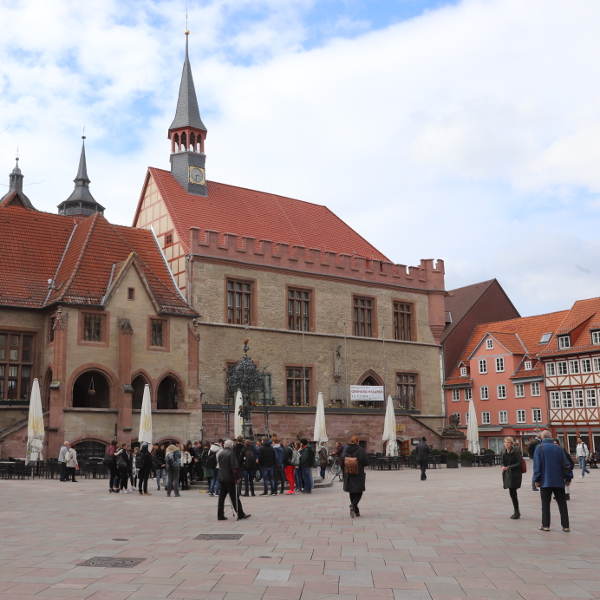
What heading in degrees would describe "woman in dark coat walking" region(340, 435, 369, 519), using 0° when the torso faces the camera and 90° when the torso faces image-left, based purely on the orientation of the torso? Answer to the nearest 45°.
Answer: approximately 180°

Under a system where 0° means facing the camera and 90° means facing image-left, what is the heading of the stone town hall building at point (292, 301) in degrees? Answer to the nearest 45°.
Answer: approximately 315°

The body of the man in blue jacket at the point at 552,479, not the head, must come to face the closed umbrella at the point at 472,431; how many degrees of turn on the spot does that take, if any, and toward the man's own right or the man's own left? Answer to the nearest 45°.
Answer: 0° — they already face it

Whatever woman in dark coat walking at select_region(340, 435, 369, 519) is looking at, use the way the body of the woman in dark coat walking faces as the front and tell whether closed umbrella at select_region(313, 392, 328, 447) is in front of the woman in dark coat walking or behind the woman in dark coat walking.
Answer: in front

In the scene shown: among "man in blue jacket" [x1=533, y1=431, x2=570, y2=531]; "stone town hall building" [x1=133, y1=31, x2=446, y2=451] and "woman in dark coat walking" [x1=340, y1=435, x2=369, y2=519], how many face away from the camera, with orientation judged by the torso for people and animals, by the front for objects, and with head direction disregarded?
2

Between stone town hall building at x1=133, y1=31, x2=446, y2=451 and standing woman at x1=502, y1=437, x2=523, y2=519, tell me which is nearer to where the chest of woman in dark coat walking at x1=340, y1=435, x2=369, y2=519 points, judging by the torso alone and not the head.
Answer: the stone town hall building

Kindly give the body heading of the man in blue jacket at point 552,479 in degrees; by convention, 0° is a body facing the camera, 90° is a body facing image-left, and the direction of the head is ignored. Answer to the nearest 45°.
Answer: approximately 180°

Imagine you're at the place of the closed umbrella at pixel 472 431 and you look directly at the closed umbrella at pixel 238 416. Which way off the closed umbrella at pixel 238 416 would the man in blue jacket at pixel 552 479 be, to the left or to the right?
left

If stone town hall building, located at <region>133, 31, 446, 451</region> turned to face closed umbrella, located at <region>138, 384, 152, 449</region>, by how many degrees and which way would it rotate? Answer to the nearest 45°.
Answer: approximately 45° to its right

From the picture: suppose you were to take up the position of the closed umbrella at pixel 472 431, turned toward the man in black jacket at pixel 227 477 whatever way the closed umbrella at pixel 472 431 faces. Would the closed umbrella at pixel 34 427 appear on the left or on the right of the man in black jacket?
right
